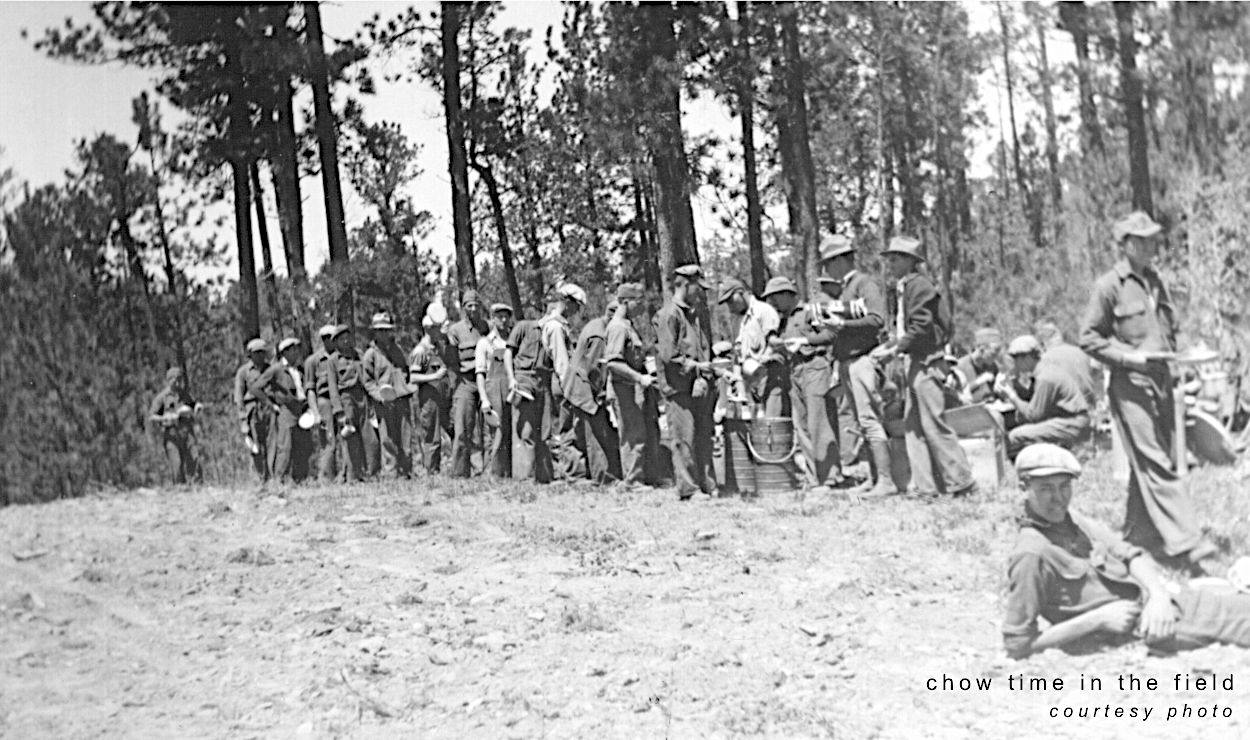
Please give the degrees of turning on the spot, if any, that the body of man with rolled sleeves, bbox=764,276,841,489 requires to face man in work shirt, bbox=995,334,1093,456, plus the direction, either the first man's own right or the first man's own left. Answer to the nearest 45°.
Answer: approximately 90° to the first man's own left

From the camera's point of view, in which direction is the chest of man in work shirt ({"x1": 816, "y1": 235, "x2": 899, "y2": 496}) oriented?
to the viewer's left

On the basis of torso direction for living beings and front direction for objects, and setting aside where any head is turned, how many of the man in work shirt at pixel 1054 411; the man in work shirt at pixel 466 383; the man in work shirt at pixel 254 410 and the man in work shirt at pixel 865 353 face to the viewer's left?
2

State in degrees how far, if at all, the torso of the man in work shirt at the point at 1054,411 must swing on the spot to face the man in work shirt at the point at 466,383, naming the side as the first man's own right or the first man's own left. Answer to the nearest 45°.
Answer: approximately 45° to the first man's own right

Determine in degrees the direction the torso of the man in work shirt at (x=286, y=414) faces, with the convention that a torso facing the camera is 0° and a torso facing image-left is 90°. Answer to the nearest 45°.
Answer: approximately 315°

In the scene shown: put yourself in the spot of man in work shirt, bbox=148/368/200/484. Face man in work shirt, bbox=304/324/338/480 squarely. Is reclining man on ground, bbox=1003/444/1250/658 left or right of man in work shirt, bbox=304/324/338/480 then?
right

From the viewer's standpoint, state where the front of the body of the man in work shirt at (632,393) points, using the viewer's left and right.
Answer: facing to the right of the viewer
